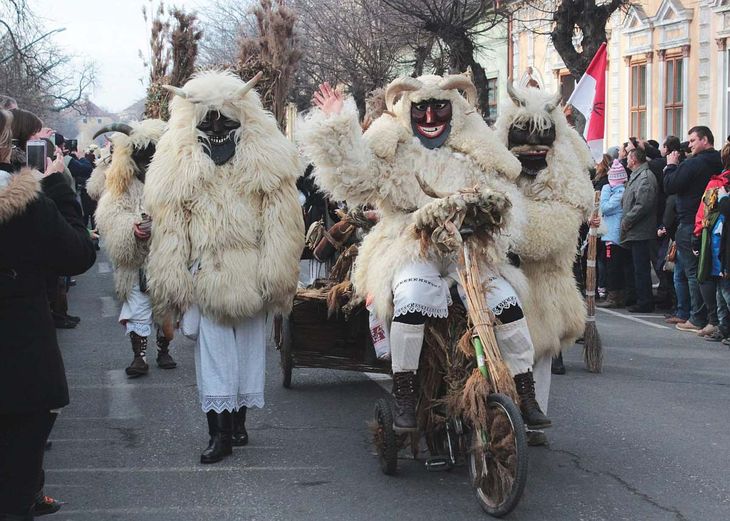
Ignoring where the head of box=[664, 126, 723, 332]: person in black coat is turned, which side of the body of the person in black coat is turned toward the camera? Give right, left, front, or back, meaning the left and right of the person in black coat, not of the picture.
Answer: left

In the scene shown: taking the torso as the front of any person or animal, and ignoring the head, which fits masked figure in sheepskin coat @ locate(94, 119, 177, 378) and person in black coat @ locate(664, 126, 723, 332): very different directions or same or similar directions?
very different directions

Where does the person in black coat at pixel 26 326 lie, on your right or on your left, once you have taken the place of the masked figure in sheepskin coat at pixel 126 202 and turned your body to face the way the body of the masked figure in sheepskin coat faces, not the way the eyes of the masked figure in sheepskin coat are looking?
on your right

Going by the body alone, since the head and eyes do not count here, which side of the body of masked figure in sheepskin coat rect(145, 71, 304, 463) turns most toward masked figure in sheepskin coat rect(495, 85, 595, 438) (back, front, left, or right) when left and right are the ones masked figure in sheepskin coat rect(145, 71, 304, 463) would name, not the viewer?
left

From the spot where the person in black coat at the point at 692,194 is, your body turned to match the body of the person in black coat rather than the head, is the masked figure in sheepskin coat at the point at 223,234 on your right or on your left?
on your left

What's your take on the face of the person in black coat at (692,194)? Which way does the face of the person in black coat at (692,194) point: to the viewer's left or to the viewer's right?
to the viewer's left

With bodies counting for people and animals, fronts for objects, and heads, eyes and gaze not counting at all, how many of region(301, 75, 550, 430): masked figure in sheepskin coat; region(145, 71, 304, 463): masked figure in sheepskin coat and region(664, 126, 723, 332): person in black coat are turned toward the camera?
2

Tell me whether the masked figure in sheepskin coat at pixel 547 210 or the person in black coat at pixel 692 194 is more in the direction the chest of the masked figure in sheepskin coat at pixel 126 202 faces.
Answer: the masked figure in sheepskin coat

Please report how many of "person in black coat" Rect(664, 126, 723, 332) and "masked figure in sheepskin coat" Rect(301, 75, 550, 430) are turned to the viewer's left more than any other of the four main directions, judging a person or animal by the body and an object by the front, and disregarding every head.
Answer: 1
